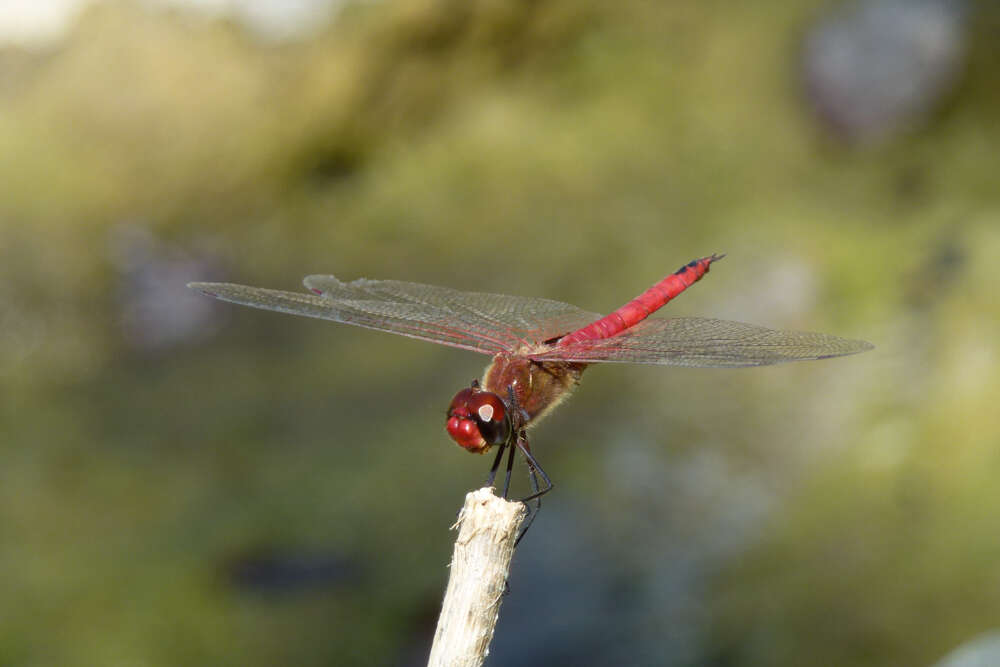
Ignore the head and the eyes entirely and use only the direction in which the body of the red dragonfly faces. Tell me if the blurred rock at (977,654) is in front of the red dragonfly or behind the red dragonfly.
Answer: behind

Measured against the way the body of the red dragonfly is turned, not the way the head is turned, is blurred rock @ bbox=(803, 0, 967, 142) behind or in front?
behind

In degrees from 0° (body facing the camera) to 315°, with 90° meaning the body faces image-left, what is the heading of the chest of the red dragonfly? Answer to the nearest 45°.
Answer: approximately 45°
